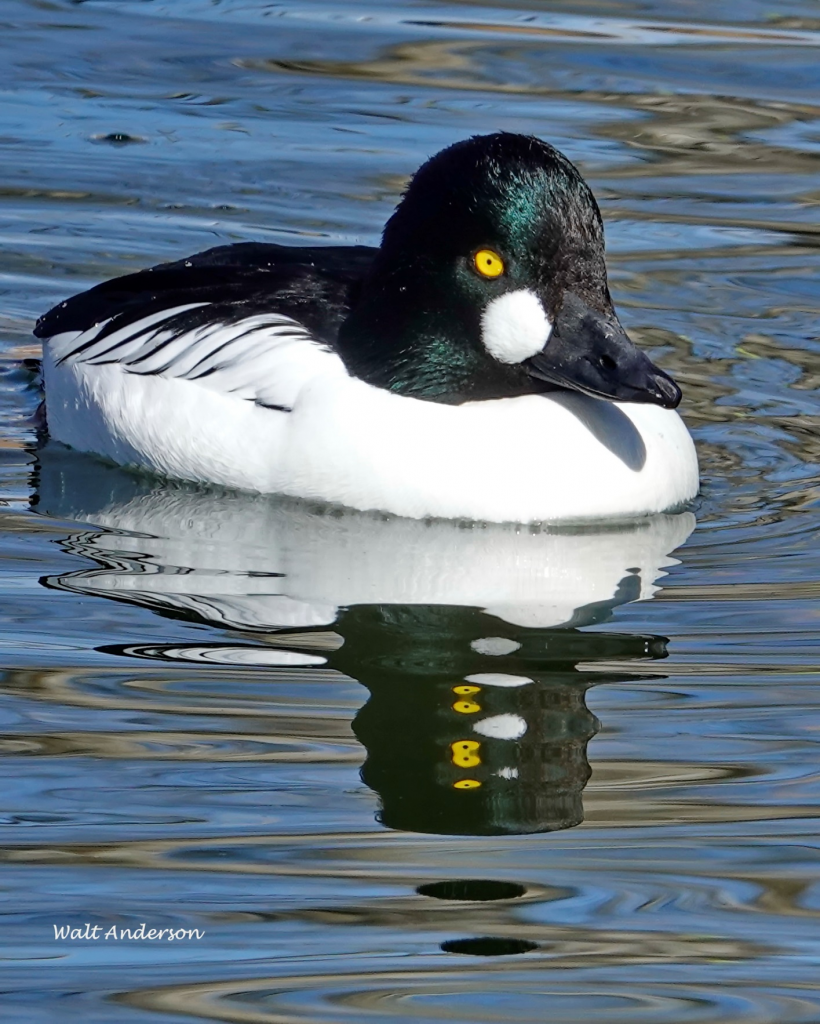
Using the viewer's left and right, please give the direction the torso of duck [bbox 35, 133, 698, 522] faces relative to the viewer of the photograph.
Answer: facing the viewer and to the right of the viewer
